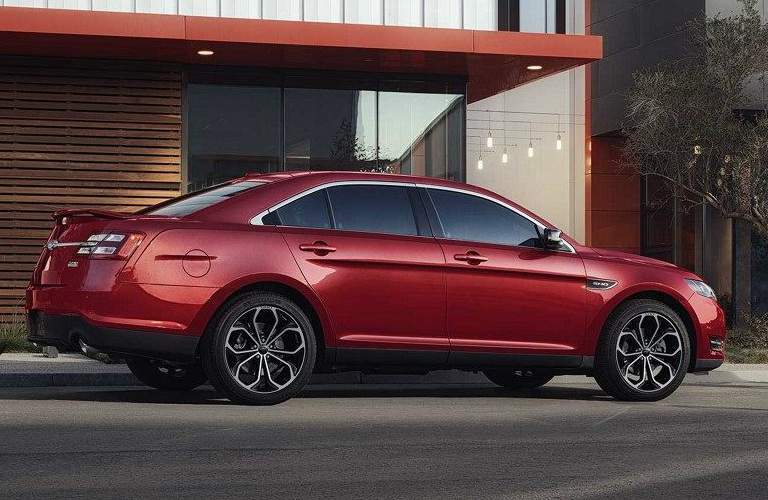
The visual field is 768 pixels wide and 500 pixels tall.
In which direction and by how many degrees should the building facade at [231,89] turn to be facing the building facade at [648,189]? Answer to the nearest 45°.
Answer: approximately 135° to its left

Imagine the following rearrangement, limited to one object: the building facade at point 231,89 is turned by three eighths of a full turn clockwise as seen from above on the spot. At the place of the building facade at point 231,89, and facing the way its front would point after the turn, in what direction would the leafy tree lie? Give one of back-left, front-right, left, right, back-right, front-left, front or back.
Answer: back-right

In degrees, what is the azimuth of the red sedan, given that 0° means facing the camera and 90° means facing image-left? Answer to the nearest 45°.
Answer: approximately 225°

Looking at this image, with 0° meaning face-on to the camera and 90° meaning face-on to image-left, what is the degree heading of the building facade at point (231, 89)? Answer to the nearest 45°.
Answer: approximately 0°
